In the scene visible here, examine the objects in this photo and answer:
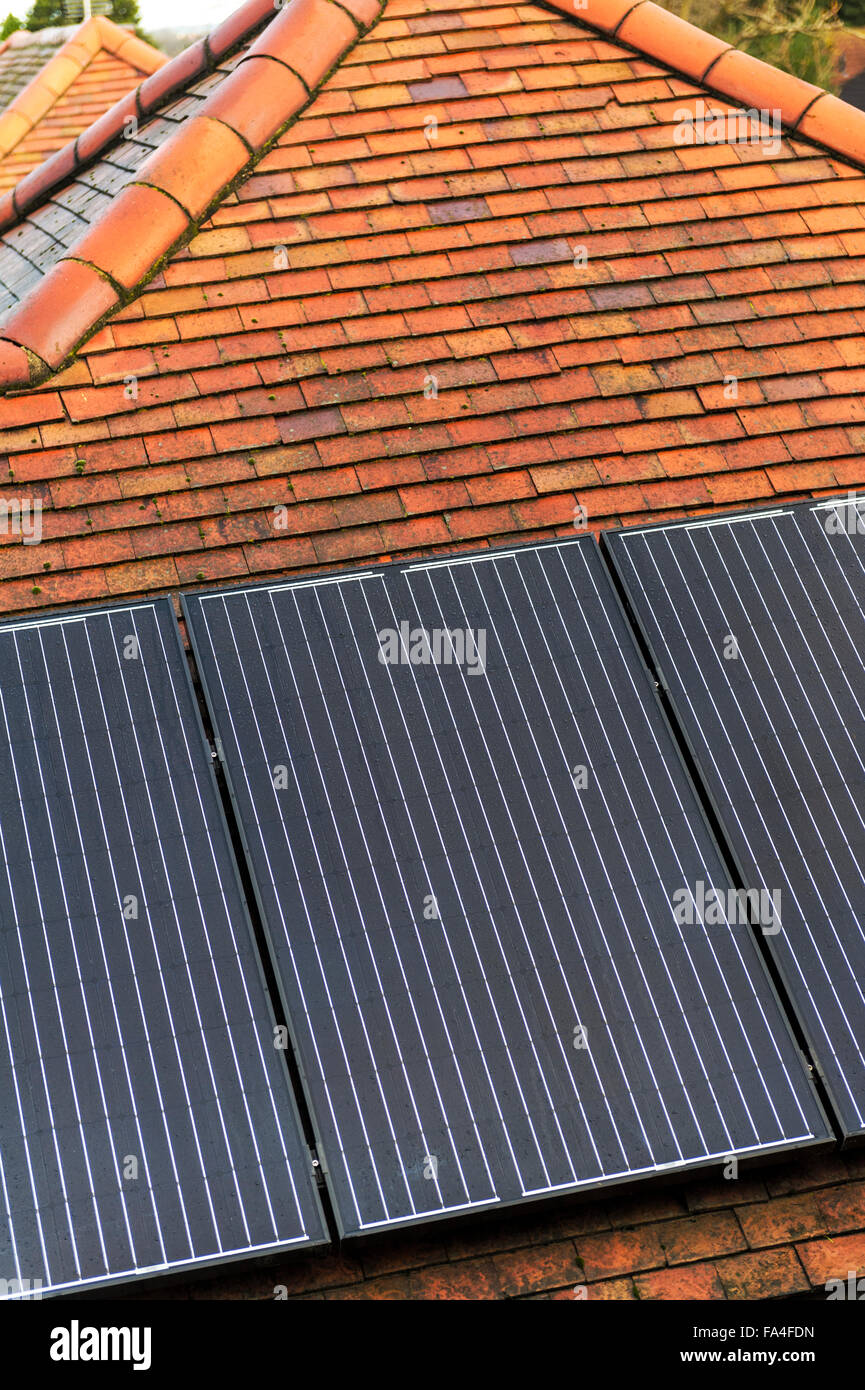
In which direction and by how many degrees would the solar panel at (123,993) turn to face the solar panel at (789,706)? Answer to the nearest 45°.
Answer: approximately 90° to its left

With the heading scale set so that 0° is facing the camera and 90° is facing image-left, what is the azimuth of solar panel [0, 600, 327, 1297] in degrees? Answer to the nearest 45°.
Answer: approximately 0°

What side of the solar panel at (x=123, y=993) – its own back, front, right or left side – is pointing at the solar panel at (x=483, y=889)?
left
